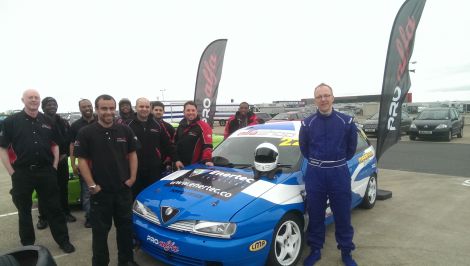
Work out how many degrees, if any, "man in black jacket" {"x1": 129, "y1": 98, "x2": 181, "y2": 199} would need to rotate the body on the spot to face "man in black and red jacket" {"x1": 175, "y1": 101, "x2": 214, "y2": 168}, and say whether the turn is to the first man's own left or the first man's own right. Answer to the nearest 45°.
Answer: approximately 135° to the first man's own left

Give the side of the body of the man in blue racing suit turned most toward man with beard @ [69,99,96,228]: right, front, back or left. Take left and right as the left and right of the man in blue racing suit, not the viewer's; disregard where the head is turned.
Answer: right

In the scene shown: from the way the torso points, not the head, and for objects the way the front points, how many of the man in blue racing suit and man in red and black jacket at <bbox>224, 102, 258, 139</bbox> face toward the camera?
2

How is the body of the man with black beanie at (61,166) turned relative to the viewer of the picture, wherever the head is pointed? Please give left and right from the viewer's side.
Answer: facing the viewer

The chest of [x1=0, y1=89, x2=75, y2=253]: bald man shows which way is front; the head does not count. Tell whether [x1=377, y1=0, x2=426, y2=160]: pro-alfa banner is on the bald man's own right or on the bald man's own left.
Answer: on the bald man's own left

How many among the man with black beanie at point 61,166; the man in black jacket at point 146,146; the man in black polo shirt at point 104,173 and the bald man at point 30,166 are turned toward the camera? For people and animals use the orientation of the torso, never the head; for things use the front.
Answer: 4

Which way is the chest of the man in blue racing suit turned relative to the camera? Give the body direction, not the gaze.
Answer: toward the camera

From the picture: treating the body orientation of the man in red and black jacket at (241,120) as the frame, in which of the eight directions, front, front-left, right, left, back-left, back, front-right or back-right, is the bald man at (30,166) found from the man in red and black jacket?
front-right

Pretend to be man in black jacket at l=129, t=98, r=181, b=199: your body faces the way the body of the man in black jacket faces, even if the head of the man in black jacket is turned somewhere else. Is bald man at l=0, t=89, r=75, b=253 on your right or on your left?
on your right

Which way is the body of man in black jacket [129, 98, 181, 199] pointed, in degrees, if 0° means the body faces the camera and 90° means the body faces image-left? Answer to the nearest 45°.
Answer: approximately 0°

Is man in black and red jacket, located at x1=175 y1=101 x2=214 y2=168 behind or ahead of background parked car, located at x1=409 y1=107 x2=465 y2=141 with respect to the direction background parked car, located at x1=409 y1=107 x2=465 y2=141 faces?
ahead

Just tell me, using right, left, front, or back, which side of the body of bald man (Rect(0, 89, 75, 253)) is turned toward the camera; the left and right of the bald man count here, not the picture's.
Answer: front
